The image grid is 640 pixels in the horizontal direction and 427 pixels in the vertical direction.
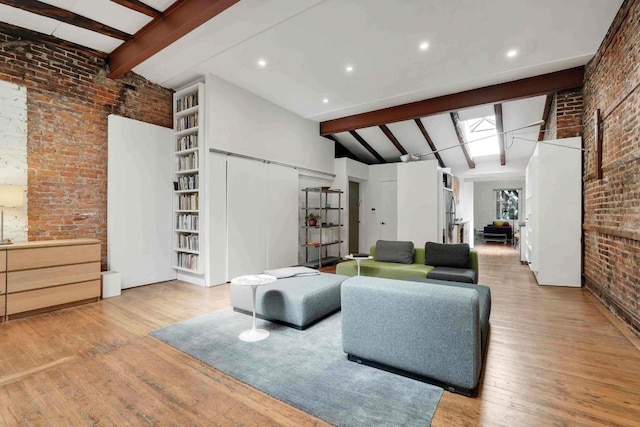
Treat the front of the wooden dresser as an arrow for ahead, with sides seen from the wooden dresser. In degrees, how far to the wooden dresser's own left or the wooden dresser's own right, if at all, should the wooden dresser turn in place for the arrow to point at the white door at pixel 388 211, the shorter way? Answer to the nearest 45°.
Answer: approximately 45° to the wooden dresser's own left

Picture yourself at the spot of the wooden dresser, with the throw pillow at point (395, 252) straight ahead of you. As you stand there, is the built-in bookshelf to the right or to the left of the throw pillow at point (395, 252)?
left

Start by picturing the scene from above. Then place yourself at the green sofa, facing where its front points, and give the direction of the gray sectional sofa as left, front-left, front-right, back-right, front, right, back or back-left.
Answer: front

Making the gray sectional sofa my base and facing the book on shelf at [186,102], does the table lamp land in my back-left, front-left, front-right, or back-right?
front-left

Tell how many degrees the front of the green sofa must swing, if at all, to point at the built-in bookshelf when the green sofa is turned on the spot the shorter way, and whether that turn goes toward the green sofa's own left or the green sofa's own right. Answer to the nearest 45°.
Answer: approximately 90° to the green sofa's own right

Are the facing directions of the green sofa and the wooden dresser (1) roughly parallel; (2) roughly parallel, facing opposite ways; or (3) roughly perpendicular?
roughly perpendicular

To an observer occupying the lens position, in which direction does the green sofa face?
facing the viewer

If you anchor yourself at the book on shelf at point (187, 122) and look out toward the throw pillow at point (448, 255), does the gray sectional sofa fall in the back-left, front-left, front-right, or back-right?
front-right

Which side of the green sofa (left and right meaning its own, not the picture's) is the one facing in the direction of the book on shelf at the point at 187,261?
right

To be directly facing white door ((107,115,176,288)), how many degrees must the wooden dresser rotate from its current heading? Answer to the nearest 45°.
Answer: approximately 90° to its left
